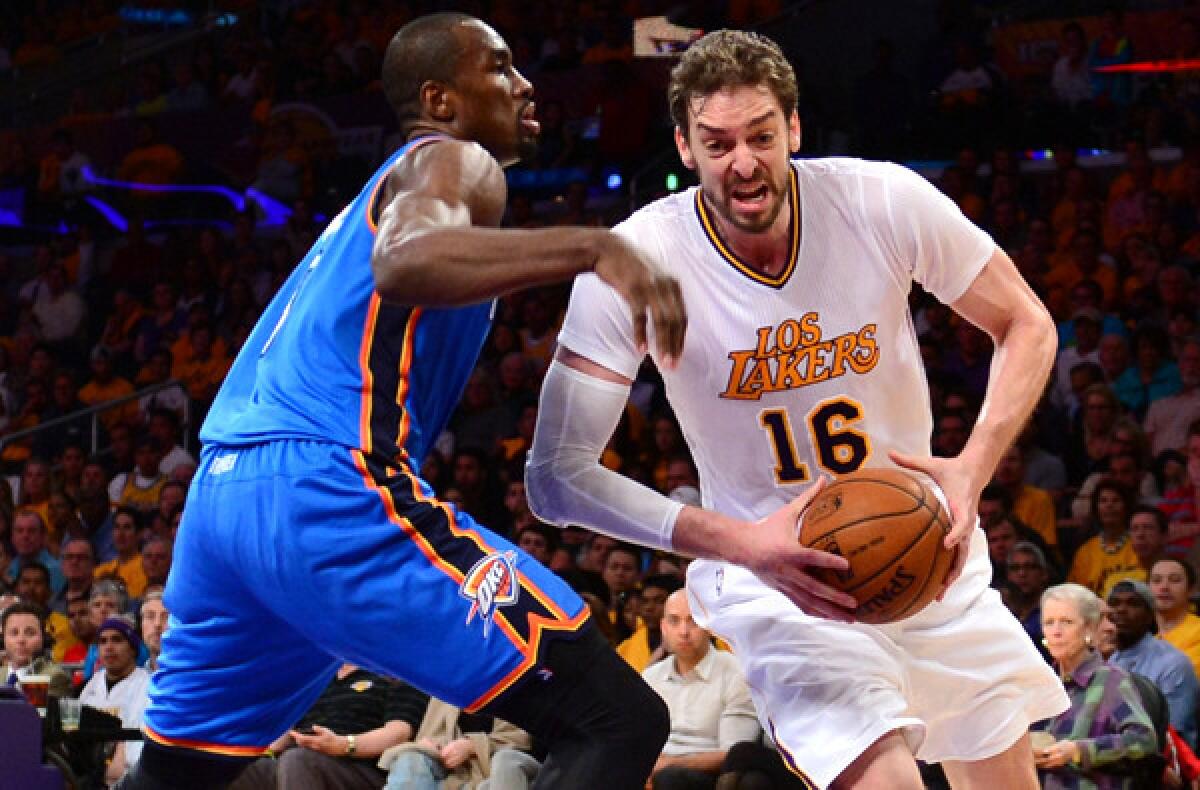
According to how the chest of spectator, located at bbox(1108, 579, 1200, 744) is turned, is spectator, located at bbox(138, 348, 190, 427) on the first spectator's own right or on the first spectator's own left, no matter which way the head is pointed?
on the first spectator's own right

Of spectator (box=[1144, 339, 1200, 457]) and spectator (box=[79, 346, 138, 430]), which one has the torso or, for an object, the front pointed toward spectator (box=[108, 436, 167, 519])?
spectator (box=[79, 346, 138, 430])

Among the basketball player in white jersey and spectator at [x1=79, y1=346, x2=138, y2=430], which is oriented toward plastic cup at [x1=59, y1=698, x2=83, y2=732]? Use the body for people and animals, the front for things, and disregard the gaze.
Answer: the spectator

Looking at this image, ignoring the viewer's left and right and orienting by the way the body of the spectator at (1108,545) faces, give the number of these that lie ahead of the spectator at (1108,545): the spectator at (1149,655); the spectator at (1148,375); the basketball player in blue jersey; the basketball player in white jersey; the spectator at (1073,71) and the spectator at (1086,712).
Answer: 4

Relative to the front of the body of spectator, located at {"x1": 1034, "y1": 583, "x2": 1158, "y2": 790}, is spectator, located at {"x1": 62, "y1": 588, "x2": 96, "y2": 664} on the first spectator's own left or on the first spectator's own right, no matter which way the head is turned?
on the first spectator's own right

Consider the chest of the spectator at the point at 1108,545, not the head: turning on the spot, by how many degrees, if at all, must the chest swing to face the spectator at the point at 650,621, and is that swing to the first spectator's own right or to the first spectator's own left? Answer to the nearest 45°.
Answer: approximately 90° to the first spectator's own right

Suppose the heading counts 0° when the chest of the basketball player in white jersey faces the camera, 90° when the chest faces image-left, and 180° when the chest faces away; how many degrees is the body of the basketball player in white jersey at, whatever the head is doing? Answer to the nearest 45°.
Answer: approximately 0°

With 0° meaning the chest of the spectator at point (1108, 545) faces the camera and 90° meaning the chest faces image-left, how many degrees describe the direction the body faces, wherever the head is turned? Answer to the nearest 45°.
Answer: approximately 0°

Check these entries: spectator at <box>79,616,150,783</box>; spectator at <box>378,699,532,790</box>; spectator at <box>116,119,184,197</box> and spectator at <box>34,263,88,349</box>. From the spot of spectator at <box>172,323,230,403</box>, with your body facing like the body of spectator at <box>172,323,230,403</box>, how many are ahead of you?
2
